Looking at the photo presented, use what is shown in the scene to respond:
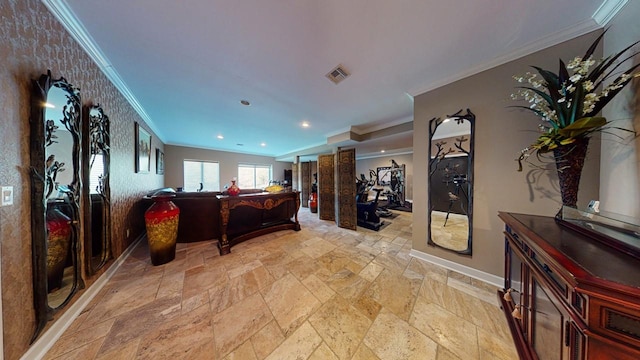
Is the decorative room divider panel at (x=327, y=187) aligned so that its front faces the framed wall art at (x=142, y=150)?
no

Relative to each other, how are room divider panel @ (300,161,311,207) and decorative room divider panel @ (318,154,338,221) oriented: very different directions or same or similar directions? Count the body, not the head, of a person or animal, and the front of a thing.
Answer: same or similar directions

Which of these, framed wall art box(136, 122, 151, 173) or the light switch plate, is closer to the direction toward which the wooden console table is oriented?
the light switch plate

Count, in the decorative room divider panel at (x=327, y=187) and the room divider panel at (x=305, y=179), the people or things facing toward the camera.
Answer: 2

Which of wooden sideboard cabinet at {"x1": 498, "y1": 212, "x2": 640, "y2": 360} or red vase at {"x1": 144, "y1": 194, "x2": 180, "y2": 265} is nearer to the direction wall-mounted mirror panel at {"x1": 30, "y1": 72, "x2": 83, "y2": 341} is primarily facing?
the wooden sideboard cabinet

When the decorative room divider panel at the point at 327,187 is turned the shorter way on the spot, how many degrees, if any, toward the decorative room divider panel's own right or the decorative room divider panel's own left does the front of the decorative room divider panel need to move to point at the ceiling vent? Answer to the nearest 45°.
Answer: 0° — it already faces it

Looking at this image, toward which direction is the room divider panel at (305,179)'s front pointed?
toward the camera

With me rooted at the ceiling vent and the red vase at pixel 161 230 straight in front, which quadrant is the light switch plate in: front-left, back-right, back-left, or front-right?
front-left

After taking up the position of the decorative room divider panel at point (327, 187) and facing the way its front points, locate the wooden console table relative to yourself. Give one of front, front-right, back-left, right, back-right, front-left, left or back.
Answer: front-right

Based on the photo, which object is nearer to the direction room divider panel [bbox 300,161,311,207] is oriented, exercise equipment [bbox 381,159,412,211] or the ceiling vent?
the ceiling vent

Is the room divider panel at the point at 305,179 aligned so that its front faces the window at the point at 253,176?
no

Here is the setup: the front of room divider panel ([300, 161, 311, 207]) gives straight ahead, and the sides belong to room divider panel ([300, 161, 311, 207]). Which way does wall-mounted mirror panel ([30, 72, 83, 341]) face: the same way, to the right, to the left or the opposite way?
to the left

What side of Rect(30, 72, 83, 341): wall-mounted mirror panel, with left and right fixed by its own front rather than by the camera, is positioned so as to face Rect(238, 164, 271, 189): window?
left

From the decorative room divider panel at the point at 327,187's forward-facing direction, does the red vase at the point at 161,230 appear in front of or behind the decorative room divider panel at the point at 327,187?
in front

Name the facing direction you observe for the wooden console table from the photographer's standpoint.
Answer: facing the viewer and to the right of the viewer
